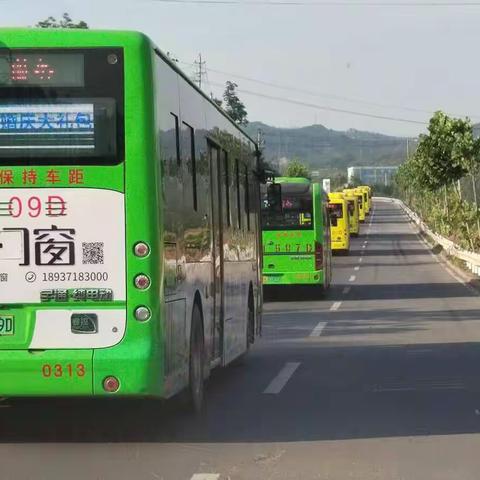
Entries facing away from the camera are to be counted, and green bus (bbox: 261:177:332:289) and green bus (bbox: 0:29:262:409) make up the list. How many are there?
2

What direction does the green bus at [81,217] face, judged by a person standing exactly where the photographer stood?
facing away from the viewer

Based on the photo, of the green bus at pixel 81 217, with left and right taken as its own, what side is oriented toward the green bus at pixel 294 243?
front

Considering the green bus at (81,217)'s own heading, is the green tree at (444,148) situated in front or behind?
in front

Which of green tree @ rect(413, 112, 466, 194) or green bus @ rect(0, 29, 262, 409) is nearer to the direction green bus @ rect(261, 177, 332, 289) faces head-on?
the green tree

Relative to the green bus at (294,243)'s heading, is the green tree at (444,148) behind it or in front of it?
in front

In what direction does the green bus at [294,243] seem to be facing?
away from the camera

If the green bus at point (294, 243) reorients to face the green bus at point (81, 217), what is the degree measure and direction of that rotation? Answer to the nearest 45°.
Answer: approximately 180°
